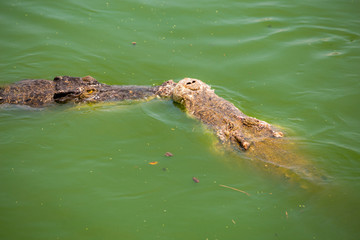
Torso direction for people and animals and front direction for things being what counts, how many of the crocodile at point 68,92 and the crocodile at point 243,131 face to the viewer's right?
1

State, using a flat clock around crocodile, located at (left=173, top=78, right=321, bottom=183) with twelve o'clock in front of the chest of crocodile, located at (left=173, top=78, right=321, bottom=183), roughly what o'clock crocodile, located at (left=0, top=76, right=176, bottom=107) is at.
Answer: crocodile, located at (left=0, top=76, right=176, bottom=107) is roughly at 11 o'clock from crocodile, located at (left=173, top=78, right=321, bottom=183).

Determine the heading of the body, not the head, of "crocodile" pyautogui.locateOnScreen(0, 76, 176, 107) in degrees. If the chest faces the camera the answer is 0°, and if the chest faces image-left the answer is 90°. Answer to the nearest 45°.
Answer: approximately 270°

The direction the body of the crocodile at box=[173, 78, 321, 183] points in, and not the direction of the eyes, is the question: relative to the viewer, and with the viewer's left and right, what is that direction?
facing away from the viewer and to the left of the viewer

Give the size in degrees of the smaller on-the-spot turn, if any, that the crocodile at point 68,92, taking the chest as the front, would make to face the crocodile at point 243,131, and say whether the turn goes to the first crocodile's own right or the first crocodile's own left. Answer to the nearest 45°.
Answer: approximately 45° to the first crocodile's own right
